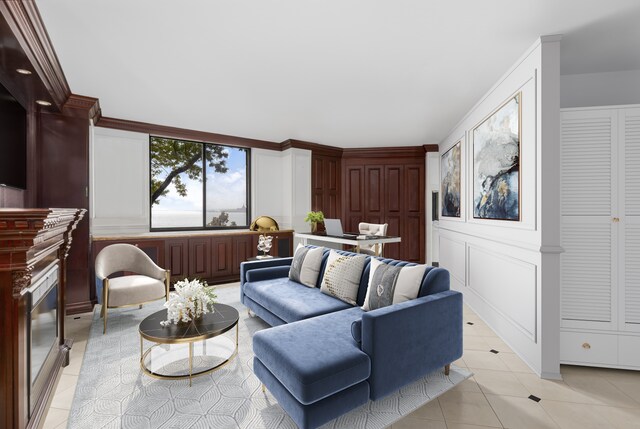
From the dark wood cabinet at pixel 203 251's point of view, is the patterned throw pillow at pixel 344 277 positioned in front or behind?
in front

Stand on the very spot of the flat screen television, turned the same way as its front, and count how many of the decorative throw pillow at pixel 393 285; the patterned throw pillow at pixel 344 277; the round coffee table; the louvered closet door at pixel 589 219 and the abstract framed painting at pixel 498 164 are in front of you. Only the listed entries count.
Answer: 5

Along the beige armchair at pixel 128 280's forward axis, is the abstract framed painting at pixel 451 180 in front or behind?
in front

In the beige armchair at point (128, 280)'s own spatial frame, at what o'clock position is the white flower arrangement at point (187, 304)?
The white flower arrangement is roughly at 1 o'clock from the beige armchair.

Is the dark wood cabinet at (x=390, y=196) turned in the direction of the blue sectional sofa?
yes

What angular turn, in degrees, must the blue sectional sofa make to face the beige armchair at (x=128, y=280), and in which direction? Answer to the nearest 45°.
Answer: approximately 90° to its right

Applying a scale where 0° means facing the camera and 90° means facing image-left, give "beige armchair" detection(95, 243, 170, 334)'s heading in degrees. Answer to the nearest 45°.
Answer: approximately 315°

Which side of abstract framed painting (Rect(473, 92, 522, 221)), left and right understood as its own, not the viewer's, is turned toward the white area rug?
front

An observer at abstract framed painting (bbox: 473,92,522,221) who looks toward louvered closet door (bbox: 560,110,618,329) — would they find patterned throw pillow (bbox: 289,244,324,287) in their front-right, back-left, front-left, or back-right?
back-right

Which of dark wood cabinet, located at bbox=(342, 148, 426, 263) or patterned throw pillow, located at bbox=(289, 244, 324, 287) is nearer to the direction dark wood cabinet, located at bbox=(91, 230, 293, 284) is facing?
the patterned throw pillow

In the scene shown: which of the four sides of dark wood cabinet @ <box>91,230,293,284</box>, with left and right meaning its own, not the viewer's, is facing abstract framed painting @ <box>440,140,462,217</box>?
left

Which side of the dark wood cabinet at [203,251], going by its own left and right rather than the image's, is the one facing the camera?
front

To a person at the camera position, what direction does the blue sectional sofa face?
facing the viewer and to the left of the viewer

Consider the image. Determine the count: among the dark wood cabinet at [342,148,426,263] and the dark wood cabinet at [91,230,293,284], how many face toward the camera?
2
